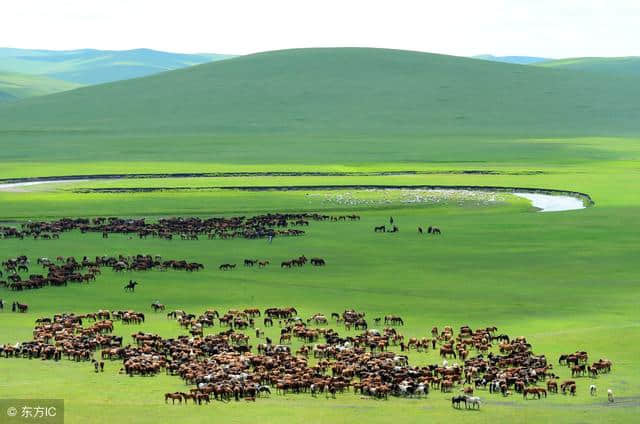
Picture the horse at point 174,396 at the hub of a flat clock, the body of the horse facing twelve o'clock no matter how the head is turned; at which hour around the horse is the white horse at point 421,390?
The white horse is roughly at 6 o'clock from the horse.

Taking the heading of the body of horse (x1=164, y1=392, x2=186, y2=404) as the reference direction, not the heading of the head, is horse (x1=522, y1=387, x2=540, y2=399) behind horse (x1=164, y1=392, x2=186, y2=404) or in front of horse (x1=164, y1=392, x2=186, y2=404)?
behind

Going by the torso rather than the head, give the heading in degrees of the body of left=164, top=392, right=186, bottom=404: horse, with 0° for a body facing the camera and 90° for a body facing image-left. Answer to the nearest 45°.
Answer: approximately 90°

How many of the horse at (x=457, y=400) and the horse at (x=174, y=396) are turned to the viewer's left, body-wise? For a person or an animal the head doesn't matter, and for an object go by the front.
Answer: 2

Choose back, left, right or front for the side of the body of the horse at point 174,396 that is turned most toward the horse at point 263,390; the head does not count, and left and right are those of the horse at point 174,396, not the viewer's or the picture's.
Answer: back

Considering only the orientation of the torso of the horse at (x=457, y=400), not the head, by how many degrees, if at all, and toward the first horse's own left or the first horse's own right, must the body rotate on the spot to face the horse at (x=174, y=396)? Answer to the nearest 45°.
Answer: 0° — it already faces it

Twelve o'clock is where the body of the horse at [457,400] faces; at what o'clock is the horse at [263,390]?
the horse at [263,390] is roughly at 12 o'clock from the horse at [457,400].

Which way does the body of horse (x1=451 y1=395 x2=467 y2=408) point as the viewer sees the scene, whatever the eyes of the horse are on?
to the viewer's left

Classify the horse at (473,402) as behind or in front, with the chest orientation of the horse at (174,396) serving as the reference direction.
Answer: behind
